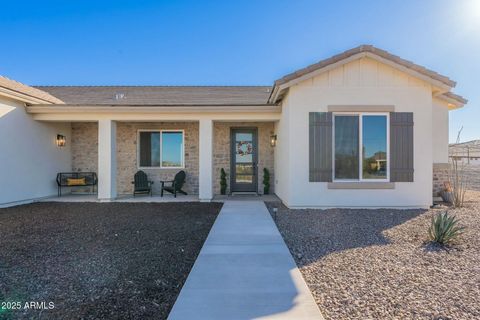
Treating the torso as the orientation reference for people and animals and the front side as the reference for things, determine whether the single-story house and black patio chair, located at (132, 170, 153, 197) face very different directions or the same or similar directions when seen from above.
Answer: same or similar directions

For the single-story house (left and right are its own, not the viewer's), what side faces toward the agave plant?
front

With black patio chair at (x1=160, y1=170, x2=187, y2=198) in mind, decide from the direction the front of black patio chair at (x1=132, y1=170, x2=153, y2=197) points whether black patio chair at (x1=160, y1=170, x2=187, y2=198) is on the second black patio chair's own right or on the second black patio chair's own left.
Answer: on the second black patio chair's own left

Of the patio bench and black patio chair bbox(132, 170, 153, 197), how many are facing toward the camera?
2

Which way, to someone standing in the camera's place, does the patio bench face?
facing the viewer

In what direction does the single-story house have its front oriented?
toward the camera

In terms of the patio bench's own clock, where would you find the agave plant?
The agave plant is roughly at 11 o'clock from the patio bench.

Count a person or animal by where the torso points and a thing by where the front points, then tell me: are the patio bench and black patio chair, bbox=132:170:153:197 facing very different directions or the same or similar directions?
same or similar directions

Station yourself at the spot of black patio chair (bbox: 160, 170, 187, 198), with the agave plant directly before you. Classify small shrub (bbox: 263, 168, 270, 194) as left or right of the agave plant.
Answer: left

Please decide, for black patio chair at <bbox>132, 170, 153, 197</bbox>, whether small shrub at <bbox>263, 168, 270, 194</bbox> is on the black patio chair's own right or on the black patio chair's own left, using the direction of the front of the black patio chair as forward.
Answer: on the black patio chair's own left

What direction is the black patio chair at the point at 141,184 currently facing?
toward the camera

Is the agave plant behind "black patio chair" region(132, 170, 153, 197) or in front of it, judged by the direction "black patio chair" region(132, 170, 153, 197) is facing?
in front

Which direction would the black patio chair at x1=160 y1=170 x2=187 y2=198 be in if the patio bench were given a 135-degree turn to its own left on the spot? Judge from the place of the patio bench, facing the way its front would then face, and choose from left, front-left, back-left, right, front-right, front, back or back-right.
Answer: right

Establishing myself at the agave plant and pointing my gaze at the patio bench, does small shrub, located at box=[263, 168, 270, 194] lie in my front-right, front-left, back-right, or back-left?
front-right
